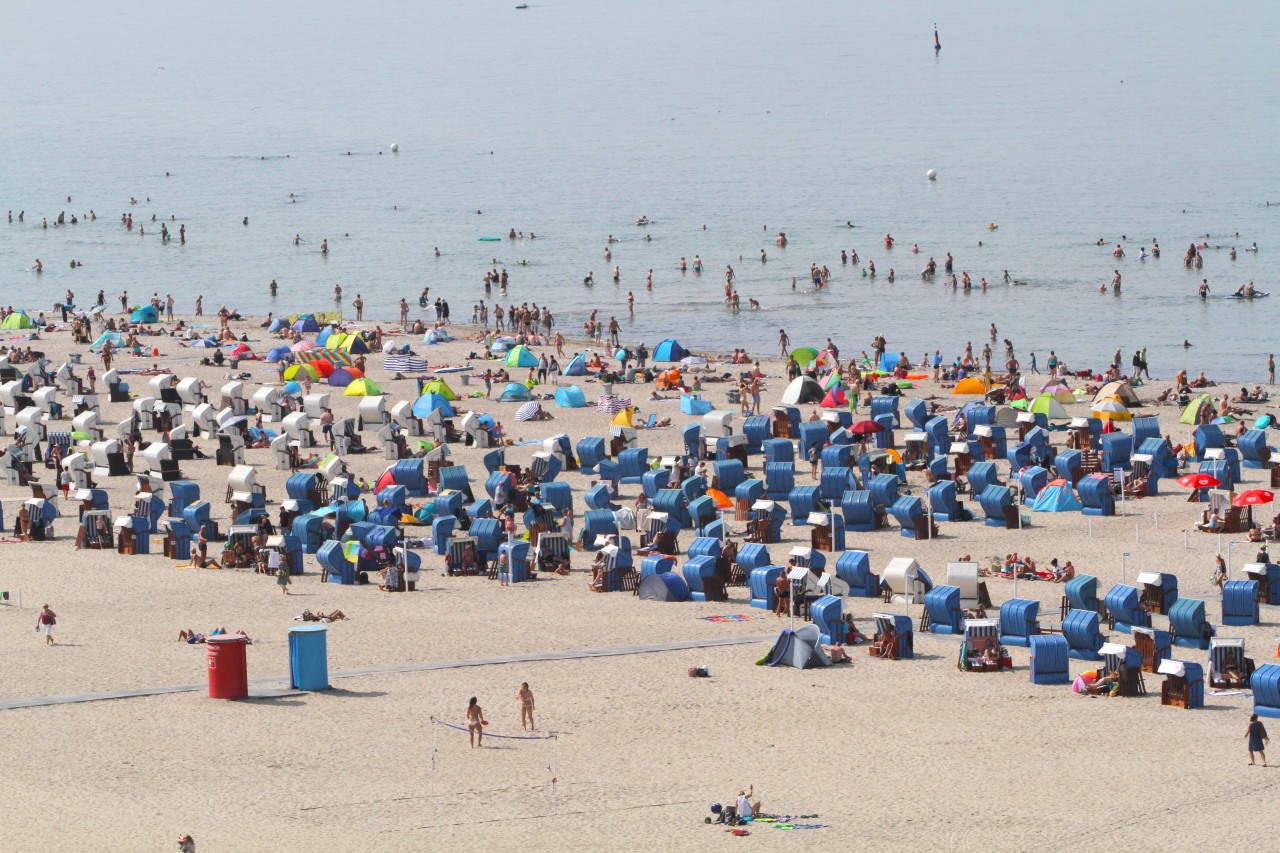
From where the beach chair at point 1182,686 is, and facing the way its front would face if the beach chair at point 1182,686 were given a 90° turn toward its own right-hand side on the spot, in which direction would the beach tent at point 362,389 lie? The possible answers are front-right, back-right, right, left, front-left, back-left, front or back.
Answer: front

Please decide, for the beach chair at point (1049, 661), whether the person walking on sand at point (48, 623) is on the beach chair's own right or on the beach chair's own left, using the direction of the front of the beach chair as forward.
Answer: on the beach chair's own left

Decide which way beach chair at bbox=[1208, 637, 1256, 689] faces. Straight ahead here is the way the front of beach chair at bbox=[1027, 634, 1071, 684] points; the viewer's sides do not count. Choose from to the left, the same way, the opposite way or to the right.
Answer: the opposite way

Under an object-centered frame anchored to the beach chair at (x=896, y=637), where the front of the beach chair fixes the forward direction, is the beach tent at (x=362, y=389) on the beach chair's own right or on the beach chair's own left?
on the beach chair's own right

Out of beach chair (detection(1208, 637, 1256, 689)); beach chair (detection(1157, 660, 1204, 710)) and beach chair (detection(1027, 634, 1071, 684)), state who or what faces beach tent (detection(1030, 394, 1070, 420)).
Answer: beach chair (detection(1027, 634, 1071, 684))

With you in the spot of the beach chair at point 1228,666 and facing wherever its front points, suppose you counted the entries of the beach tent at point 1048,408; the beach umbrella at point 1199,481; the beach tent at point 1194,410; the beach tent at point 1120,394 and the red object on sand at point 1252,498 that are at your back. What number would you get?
5

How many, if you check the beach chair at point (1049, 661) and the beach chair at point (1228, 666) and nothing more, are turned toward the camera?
1

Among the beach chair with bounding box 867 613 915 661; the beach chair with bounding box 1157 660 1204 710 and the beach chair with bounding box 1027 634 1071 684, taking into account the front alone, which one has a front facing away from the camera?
the beach chair with bounding box 1027 634 1071 684

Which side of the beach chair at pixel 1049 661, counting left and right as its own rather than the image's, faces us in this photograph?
back

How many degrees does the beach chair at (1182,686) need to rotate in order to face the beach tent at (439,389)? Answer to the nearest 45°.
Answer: approximately 90° to its right

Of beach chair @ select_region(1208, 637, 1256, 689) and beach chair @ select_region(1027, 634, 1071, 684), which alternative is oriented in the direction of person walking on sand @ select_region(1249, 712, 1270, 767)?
beach chair @ select_region(1208, 637, 1256, 689)

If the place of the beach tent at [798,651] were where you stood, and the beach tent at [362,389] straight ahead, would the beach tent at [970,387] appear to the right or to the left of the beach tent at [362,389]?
right

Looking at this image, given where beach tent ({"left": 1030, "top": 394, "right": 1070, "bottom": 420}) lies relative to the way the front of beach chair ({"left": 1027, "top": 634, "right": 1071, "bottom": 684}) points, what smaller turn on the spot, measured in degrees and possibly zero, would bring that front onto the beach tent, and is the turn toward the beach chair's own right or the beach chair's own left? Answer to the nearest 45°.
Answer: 0° — it already faces it

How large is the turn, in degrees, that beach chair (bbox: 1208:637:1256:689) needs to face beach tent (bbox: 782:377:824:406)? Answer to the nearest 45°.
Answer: approximately 135° to its right
